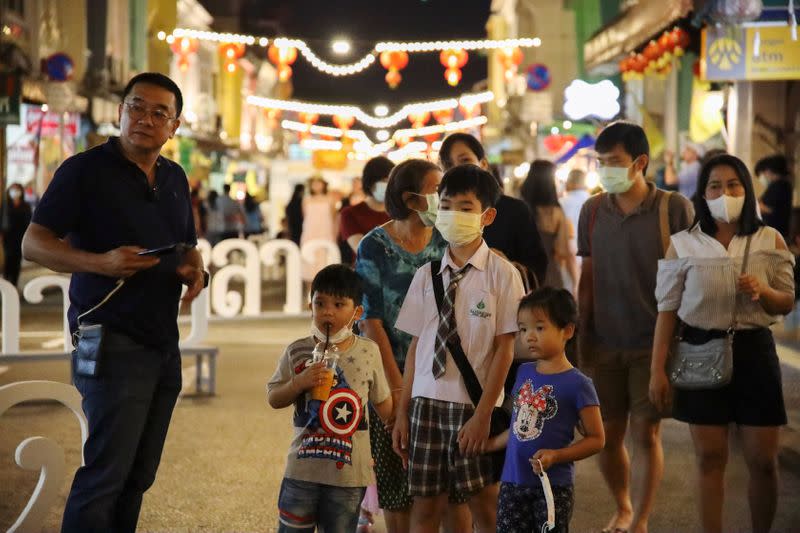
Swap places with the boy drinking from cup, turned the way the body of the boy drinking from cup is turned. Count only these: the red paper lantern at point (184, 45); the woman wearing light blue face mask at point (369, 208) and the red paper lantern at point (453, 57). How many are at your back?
3

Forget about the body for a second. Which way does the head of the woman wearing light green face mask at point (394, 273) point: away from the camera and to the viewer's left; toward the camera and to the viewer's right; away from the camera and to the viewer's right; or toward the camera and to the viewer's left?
toward the camera and to the viewer's right

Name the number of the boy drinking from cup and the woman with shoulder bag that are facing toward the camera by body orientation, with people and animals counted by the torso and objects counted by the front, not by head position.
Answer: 2

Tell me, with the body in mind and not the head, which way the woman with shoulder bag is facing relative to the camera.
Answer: toward the camera

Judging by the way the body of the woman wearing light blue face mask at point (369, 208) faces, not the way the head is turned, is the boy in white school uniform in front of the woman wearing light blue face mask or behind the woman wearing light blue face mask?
in front

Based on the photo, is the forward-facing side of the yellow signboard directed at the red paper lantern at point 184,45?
no

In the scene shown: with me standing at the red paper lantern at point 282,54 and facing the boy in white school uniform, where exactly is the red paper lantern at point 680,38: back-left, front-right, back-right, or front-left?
front-left

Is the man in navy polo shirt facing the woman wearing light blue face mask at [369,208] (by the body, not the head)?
no

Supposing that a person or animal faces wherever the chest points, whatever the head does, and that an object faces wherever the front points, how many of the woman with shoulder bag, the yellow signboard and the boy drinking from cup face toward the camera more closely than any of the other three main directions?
3

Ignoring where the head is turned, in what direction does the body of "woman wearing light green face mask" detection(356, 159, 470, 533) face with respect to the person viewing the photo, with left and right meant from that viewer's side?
facing the viewer and to the right of the viewer

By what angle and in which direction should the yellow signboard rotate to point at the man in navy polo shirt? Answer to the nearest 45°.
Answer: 0° — it already faces them

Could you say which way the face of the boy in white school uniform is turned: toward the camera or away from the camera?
toward the camera

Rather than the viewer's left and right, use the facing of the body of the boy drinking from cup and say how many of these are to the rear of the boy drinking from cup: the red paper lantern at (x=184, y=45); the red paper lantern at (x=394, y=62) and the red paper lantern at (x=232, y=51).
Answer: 3

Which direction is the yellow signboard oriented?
toward the camera

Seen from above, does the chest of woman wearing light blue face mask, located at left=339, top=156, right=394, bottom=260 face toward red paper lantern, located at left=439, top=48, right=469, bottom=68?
no

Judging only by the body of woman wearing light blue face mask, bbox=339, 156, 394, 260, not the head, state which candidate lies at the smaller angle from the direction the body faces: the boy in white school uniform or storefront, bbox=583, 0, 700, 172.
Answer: the boy in white school uniform

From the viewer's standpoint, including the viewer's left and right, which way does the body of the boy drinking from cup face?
facing the viewer
